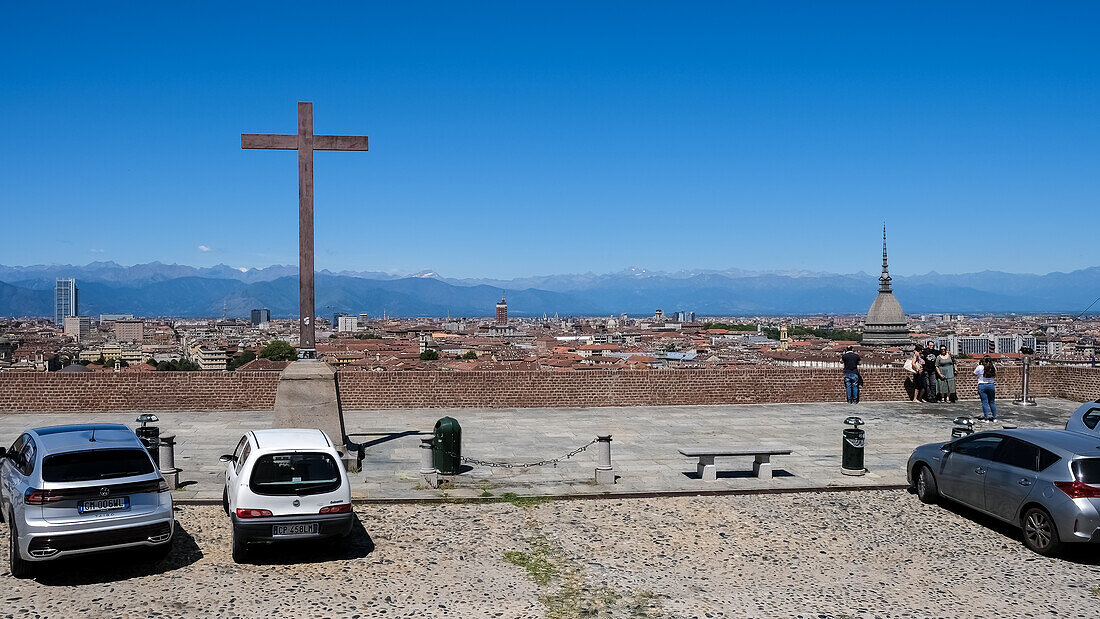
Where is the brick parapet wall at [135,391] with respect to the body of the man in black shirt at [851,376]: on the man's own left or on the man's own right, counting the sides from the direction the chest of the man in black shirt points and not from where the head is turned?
on the man's own left

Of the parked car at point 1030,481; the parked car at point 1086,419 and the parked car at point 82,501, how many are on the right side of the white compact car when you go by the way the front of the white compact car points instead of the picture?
2

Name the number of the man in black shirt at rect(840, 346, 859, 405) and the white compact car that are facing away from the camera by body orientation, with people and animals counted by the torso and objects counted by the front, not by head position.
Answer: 2

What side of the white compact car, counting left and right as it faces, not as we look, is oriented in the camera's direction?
back

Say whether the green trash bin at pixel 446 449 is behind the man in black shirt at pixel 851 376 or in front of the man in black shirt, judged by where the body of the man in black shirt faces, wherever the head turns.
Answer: behind

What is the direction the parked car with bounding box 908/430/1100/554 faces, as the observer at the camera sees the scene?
facing away from the viewer and to the left of the viewer

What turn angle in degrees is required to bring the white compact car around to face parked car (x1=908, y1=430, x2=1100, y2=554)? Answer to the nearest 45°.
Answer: approximately 90° to its right

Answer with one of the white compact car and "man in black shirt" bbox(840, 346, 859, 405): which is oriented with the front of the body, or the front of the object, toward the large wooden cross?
the white compact car

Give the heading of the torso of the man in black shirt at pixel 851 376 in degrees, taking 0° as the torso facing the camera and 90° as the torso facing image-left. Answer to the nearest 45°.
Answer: approximately 180°

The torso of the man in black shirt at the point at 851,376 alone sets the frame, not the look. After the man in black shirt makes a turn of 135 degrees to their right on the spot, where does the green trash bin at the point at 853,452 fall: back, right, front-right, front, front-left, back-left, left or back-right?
front-right

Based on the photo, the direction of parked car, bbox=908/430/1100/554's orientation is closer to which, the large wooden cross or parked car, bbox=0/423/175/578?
the large wooden cross

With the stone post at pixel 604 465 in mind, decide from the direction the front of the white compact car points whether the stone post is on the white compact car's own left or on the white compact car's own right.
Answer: on the white compact car's own right

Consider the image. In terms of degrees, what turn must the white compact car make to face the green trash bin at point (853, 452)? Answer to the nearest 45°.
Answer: approximately 90° to its right
